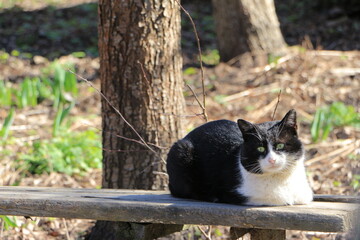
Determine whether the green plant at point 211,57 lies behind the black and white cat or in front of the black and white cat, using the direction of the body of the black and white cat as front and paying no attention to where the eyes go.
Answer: behind

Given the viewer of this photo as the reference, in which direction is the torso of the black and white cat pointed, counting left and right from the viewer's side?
facing the viewer and to the right of the viewer

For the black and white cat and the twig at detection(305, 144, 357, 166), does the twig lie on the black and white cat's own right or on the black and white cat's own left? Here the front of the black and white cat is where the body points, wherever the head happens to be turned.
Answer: on the black and white cat's own left

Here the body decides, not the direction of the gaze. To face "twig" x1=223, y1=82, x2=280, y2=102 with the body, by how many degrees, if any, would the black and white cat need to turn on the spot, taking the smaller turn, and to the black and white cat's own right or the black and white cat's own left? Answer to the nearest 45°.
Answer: approximately 135° to the black and white cat's own left

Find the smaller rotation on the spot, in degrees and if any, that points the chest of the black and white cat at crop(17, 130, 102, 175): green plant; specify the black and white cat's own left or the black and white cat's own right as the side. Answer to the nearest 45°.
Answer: approximately 180°

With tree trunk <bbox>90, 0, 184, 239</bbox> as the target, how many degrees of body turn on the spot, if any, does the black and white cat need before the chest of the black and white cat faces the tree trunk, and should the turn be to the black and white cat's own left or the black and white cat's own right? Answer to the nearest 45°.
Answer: approximately 180°

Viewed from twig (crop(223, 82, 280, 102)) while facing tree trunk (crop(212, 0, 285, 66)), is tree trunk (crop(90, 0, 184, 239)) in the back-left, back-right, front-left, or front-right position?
back-left

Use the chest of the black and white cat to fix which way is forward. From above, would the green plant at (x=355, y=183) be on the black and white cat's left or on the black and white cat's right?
on the black and white cat's left
